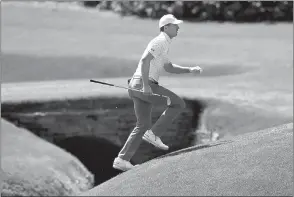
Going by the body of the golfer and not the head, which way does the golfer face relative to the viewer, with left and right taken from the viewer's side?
facing to the right of the viewer

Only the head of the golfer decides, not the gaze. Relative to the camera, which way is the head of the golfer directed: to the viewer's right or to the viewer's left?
to the viewer's right
